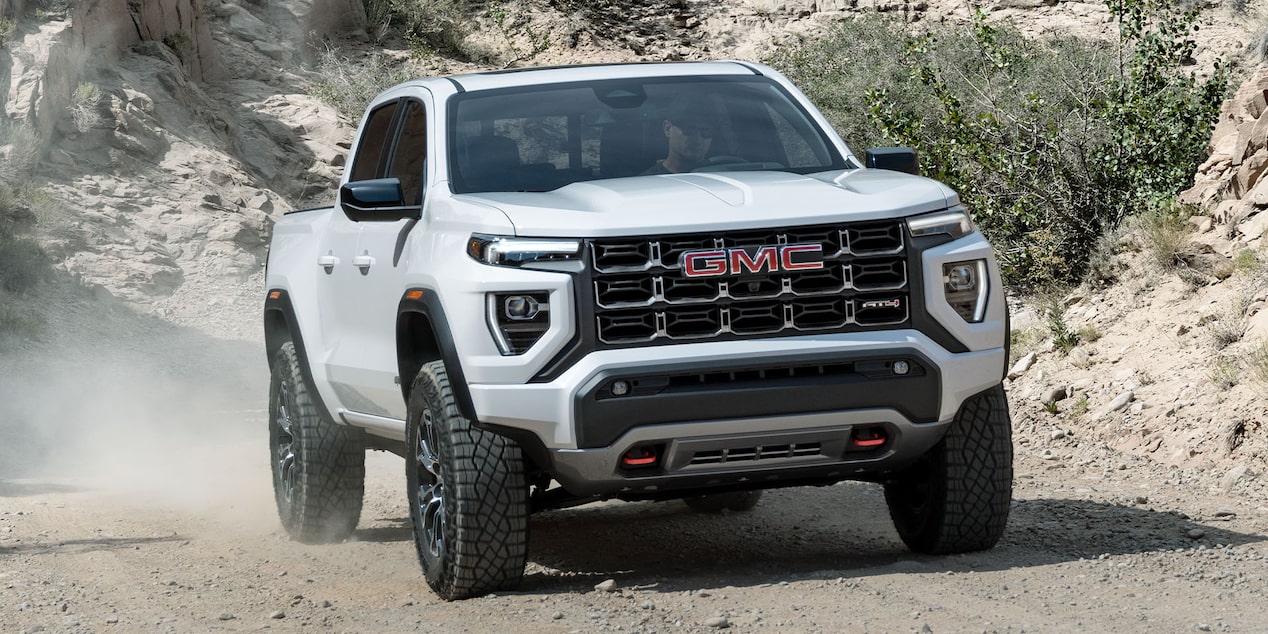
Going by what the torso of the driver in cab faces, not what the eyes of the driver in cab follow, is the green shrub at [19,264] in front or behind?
behind

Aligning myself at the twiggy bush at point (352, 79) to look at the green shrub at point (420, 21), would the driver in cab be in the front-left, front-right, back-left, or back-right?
back-right

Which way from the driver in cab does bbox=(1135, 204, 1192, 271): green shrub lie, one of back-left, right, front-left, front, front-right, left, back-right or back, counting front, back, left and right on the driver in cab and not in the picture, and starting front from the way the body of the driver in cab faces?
left

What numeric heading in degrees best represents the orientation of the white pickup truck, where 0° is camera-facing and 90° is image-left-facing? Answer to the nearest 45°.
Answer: approximately 315°

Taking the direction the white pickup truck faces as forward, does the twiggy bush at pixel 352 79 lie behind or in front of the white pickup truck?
behind

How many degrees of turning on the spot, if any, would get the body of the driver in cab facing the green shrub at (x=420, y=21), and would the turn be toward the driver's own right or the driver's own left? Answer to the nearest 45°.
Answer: approximately 135° to the driver's own left

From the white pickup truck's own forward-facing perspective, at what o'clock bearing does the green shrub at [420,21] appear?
The green shrub is roughly at 7 o'clock from the white pickup truck.

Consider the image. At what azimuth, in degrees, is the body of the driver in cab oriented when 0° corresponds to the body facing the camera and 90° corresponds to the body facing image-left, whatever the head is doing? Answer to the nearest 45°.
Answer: approximately 315°

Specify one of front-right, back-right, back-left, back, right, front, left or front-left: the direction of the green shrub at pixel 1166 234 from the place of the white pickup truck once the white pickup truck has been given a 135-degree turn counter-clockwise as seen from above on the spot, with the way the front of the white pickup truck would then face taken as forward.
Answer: front-right

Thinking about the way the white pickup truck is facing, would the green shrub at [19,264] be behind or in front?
behind
